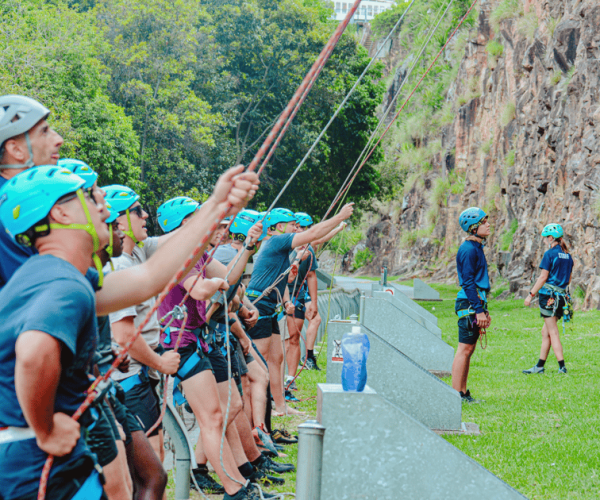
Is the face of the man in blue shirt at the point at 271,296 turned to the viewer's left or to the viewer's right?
to the viewer's right

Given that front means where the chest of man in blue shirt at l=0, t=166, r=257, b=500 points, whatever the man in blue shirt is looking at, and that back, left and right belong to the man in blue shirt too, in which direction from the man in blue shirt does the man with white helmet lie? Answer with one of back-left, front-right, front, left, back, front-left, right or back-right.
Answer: left

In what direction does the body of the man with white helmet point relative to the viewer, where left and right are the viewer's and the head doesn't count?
facing to the right of the viewer

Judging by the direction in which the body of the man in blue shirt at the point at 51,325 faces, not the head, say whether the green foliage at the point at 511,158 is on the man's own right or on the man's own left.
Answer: on the man's own left

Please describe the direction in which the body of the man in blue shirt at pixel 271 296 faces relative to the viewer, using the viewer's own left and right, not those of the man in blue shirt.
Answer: facing to the right of the viewer

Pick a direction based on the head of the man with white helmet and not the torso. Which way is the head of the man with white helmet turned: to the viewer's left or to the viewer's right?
to the viewer's right

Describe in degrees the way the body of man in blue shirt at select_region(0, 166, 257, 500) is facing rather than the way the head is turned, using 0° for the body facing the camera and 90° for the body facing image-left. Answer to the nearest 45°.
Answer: approximately 270°

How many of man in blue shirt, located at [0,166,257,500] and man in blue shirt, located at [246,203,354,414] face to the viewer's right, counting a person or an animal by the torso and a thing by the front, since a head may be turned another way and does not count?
2

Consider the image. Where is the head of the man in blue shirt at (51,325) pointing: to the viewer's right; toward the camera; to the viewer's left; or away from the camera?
to the viewer's right
